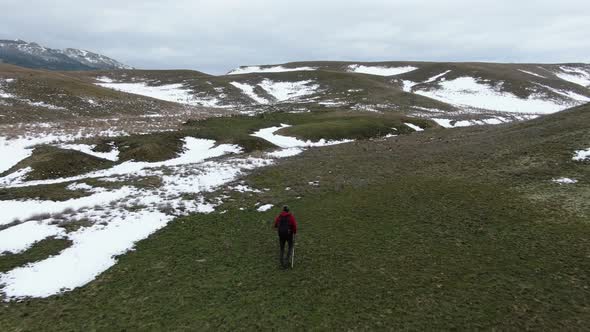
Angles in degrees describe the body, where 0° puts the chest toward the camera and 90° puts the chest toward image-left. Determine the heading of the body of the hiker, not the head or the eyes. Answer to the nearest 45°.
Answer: approximately 180°
